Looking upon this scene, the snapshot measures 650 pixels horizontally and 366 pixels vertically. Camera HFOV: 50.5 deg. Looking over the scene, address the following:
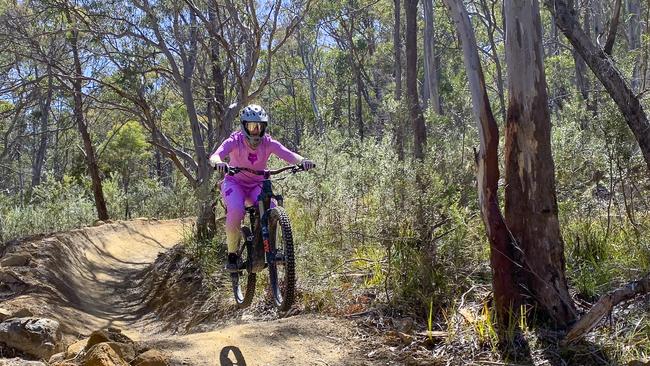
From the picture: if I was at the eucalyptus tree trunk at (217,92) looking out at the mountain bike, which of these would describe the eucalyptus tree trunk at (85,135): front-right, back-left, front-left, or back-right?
back-right

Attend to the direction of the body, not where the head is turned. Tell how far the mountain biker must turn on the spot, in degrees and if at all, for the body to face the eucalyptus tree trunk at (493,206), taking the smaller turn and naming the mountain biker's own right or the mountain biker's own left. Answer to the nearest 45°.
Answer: approximately 45° to the mountain biker's own left

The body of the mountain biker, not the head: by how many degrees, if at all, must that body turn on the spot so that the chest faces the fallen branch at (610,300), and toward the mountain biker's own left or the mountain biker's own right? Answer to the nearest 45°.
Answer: approximately 45° to the mountain biker's own left

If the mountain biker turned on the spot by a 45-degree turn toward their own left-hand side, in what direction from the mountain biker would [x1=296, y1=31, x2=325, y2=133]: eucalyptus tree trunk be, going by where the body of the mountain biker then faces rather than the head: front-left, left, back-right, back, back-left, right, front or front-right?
back-left

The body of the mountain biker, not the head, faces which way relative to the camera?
toward the camera

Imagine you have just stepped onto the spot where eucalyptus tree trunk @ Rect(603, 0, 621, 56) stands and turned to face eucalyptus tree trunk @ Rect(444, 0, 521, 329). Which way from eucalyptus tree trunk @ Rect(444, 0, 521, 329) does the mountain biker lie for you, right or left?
right

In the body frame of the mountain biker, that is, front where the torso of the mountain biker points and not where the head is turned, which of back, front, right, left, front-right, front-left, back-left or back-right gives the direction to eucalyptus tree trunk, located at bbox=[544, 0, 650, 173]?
left

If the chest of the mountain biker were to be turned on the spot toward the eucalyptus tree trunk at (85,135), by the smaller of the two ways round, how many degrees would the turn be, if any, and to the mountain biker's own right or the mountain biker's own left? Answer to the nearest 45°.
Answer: approximately 180°

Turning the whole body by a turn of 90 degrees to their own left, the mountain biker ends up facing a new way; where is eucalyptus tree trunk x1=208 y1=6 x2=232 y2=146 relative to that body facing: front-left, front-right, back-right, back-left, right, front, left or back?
left
